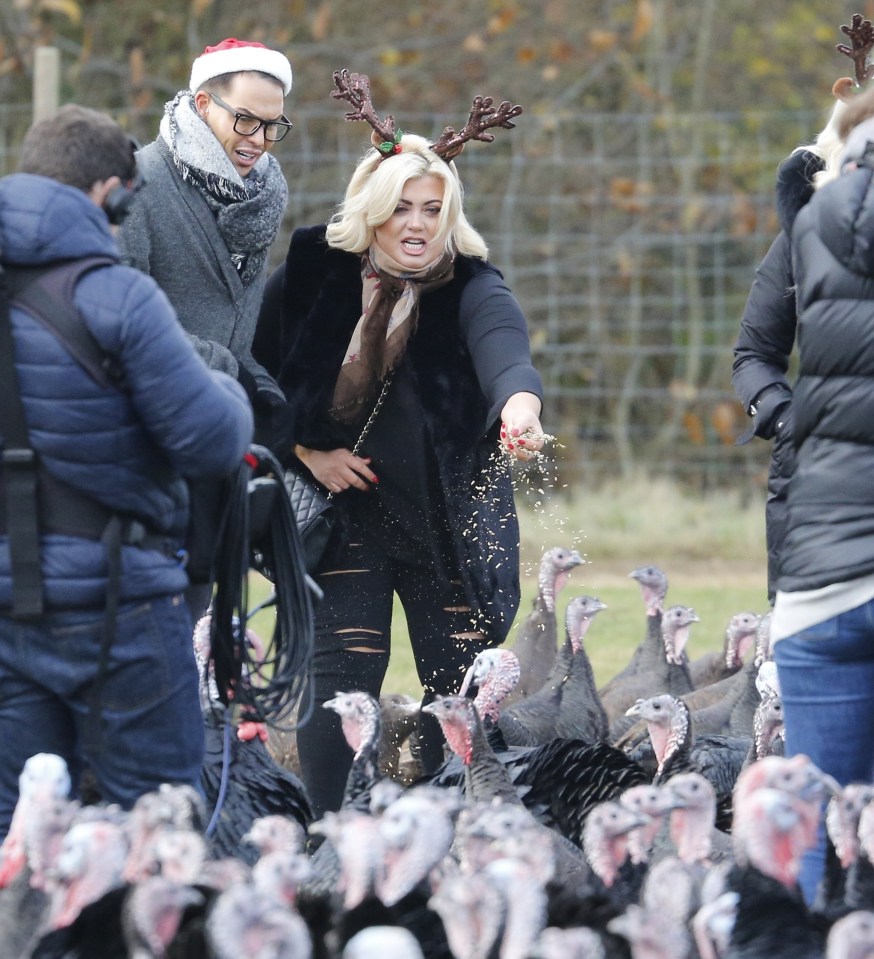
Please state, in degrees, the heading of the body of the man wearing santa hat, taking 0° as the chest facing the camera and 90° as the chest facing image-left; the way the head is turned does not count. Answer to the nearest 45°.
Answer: approximately 315°

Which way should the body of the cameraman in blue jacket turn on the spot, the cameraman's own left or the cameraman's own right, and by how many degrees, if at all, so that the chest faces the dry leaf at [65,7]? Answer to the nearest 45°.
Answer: approximately 45° to the cameraman's own left

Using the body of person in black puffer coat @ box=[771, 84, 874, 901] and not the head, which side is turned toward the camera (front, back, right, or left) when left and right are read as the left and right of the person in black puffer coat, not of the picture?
back

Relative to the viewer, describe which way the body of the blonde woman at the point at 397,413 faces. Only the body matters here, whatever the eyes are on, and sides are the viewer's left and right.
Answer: facing the viewer

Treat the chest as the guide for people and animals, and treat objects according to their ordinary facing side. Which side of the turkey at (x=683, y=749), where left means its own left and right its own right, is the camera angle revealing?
left

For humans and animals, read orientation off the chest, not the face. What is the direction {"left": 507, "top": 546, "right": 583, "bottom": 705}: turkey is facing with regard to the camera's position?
facing to the right of the viewer

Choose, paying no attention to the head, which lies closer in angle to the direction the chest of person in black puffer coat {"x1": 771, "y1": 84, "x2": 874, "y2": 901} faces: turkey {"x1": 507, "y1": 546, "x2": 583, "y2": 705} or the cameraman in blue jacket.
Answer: the turkey

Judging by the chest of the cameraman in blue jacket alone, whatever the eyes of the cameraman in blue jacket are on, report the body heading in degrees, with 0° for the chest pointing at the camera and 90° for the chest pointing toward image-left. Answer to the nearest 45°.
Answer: approximately 225°
